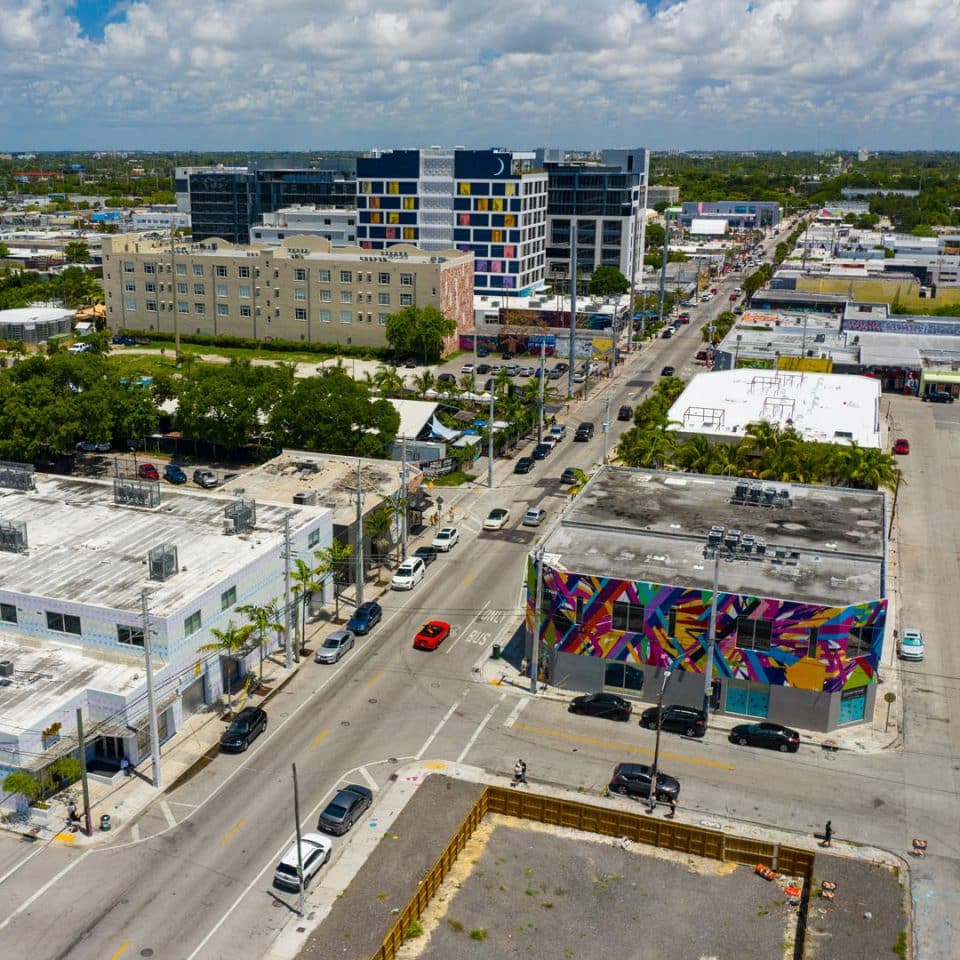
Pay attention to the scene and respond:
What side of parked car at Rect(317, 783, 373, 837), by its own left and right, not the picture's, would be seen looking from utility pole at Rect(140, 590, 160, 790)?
left

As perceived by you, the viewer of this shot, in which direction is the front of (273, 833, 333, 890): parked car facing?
facing away from the viewer and to the right of the viewer

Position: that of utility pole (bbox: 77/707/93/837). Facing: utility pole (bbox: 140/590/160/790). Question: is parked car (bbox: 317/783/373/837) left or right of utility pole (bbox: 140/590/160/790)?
right

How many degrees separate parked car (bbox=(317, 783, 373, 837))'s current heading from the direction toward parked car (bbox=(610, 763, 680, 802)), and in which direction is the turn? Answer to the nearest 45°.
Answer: approximately 45° to its right

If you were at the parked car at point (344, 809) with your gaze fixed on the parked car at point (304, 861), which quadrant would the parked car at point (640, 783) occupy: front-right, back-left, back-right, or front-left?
back-left

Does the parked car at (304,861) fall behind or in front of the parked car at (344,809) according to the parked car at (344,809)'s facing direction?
behind

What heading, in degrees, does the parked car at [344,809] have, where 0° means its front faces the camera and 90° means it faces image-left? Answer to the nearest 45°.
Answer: approximately 225°

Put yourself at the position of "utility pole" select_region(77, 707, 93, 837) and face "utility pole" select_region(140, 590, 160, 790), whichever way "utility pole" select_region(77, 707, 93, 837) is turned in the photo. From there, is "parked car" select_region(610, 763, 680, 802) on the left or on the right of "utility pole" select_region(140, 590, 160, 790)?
right

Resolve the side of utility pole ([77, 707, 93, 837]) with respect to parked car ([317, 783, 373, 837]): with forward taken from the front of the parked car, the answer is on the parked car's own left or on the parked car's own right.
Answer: on the parked car's own left

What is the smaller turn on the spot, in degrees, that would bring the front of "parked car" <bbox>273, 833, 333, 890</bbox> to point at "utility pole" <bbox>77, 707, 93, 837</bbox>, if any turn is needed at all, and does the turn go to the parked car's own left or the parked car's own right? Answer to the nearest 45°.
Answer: approximately 90° to the parked car's own left
